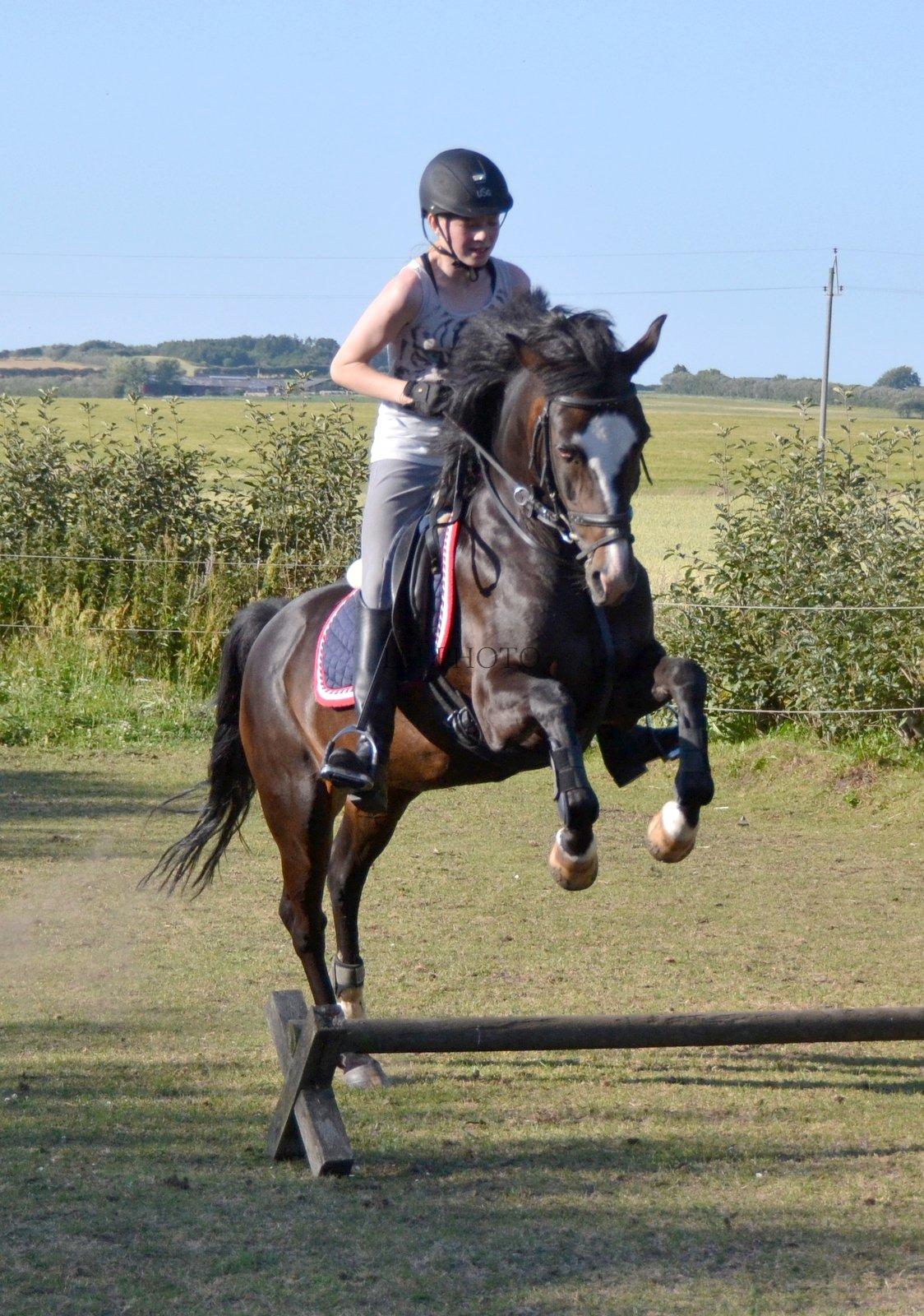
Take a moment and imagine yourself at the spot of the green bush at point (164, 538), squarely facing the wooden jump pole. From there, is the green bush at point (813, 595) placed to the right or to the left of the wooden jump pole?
left

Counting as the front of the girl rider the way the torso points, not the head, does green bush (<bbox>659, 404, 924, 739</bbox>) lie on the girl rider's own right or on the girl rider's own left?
on the girl rider's own left

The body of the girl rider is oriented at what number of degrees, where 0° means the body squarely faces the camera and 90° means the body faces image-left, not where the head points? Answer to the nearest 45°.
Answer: approximately 315°

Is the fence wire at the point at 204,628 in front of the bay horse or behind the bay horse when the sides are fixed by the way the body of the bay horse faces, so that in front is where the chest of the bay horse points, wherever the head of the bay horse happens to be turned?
behind

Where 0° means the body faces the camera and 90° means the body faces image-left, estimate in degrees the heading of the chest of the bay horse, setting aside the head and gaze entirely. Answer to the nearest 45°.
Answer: approximately 315°

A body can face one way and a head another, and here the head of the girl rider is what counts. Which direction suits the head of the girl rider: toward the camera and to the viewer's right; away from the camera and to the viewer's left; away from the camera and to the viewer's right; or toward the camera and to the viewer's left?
toward the camera and to the viewer's right
